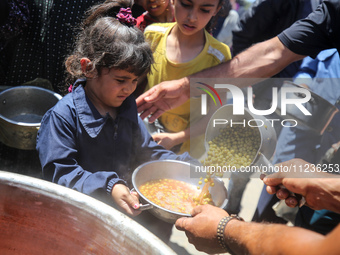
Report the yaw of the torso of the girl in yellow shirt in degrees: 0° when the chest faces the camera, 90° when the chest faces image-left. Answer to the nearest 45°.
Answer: approximately 0°

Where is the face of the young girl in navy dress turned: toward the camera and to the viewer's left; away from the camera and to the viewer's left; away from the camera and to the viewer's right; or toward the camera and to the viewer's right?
toward the camera and to the viewer's right

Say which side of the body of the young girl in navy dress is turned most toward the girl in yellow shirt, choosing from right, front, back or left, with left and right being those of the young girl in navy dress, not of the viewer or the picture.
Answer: left

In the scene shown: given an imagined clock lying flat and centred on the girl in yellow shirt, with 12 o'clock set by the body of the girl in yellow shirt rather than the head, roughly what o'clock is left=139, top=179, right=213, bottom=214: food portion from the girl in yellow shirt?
The food portion is roughly at 12 o'clock from the girl in yellow shirt.

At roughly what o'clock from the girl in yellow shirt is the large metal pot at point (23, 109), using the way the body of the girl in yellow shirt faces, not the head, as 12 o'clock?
The large metal pot is roughly at 2 o'clock from the girl in yellow shirt.
